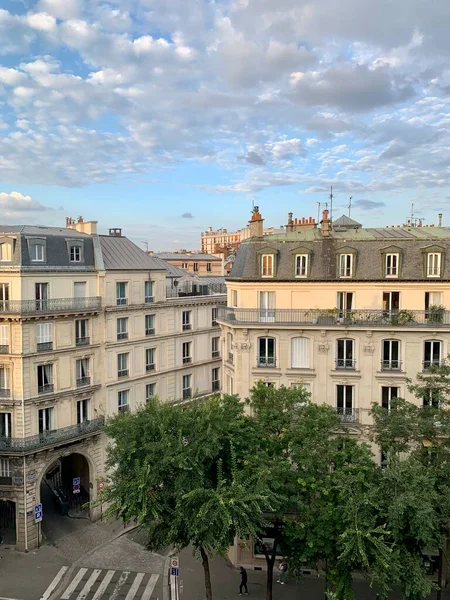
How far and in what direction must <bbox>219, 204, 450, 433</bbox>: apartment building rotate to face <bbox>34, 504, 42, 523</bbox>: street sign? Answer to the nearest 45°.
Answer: approximately 90° to its right

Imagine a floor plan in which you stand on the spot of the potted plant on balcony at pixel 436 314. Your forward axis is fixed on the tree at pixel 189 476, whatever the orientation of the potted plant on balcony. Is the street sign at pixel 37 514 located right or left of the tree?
right

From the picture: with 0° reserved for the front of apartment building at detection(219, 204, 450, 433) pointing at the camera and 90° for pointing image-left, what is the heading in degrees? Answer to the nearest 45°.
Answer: approximately 0°

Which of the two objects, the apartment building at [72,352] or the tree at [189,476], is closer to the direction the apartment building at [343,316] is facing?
the tree

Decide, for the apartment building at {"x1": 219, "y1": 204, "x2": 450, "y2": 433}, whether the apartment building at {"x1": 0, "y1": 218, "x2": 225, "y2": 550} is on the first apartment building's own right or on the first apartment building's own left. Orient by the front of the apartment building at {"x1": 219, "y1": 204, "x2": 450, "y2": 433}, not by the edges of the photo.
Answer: on the first apartment building's own right
